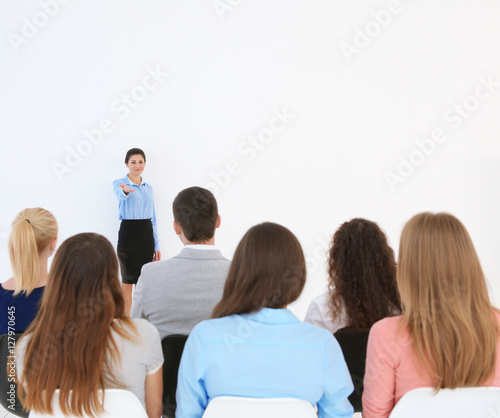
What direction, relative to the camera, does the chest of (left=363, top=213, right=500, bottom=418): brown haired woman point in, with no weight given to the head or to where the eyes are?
away from the camera

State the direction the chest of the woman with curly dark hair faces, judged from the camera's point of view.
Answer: away from the camera

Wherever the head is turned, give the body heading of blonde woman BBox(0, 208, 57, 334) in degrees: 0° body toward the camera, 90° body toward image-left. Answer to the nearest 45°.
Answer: approximately 225°

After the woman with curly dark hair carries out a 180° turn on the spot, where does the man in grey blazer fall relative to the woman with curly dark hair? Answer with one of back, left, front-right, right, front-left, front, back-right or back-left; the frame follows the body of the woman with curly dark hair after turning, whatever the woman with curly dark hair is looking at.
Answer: right

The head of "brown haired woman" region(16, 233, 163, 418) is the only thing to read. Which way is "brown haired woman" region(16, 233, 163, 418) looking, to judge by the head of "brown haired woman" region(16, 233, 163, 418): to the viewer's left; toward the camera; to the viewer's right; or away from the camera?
away from the camera

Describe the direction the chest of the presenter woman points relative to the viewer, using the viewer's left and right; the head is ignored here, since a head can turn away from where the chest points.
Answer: facing the viewer

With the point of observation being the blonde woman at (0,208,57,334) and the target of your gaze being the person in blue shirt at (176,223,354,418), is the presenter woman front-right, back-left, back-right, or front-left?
back-left

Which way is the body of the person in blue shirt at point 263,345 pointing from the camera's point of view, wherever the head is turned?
away from the camera

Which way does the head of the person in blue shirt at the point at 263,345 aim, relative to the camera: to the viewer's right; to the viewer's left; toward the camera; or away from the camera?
away from the camera

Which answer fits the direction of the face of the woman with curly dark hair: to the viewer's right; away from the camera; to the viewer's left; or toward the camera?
away from the camera

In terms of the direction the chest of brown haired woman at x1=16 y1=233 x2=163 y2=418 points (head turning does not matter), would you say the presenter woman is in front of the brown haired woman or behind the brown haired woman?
in front

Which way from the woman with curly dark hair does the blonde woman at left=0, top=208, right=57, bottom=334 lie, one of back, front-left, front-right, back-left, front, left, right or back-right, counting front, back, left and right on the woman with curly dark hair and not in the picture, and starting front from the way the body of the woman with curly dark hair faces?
left

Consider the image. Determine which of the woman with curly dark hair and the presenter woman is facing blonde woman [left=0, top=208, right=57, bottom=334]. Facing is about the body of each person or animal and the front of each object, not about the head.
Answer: the presenter woman

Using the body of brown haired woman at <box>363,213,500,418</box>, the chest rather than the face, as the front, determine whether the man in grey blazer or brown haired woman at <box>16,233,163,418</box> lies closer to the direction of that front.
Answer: the man in grey blazer

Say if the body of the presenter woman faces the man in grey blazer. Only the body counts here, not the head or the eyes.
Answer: yes

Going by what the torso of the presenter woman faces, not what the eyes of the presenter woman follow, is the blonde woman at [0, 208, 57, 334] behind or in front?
in front

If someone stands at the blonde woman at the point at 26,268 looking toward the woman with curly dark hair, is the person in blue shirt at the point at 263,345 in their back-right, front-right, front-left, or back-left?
front-right

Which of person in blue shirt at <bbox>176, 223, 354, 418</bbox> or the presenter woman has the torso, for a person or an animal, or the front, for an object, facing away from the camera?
the person in blue shirt

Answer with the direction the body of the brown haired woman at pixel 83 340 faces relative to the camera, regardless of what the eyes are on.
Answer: away from the camera
